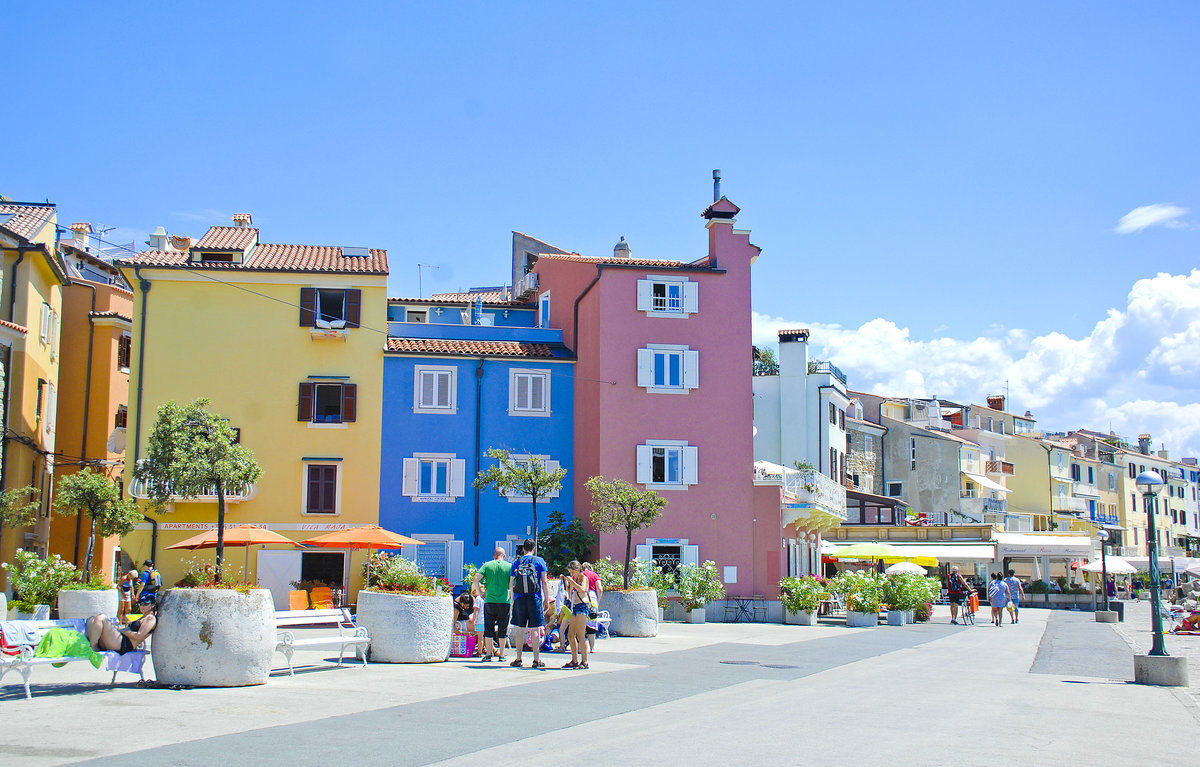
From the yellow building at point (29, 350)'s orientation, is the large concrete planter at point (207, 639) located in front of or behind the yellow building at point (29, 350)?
in front

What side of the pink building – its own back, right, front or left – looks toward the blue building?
right

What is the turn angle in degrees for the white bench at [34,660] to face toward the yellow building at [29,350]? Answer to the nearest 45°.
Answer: approximately 135° to its left

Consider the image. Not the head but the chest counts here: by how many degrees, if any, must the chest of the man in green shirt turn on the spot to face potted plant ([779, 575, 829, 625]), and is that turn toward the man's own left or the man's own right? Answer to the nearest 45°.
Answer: approximately 45° to the man's own right

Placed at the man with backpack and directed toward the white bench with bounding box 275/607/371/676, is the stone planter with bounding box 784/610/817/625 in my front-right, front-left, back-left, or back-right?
back-right

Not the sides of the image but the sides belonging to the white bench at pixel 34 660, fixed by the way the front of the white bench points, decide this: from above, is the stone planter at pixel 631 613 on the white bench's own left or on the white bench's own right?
on the white bench's own left

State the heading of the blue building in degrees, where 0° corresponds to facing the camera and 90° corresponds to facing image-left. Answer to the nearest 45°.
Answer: approximately 0°

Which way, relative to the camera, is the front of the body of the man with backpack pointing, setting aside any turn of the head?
away from the camera

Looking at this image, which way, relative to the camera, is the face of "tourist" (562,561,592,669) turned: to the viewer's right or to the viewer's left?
to the viewer's left

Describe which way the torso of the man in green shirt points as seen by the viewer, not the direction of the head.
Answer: away from the camera

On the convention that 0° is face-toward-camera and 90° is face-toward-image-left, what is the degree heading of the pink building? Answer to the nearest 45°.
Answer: approximately 0°

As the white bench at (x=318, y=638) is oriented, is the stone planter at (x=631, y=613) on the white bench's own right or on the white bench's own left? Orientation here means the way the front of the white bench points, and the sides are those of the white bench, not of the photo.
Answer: on the white bench's own left
